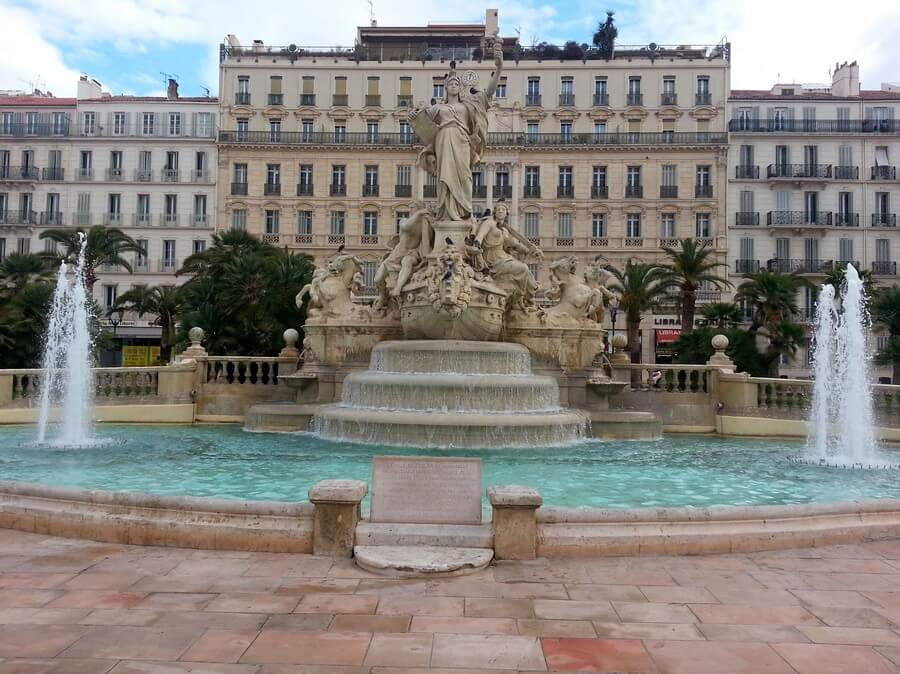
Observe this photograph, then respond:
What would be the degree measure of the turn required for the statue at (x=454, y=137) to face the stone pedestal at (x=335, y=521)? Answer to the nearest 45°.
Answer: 0° — it already faces it

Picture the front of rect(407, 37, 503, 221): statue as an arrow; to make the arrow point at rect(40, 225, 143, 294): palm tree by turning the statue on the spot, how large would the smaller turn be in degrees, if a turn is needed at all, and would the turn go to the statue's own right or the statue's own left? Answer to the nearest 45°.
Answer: approximately 135° to the statue's own right

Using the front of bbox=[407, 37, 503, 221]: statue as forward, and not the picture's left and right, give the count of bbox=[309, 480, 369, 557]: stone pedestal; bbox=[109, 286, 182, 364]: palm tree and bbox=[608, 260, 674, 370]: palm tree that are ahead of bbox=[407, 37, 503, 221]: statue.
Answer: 1

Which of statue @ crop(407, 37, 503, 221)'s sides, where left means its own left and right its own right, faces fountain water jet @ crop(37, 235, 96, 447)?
right

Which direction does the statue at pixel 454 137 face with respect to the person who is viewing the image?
facing the viewer

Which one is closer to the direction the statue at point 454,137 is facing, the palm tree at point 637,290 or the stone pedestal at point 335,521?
the stone pedestal

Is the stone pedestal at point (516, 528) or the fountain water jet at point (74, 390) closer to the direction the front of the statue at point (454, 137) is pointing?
the stone pedestal

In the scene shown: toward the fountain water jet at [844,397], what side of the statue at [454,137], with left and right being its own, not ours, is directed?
left

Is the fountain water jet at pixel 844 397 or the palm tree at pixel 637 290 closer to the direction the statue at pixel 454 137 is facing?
the fountain water jet

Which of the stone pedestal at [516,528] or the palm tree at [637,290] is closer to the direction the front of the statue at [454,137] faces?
the stone pedestal

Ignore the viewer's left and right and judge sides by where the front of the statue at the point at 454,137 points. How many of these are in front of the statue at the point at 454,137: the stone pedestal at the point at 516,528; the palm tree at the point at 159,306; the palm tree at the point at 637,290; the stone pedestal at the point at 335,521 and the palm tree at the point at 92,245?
2

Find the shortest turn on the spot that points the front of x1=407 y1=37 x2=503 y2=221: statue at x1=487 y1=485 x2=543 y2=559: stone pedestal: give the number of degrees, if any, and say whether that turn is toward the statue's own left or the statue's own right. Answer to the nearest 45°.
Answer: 0° — it already faces it

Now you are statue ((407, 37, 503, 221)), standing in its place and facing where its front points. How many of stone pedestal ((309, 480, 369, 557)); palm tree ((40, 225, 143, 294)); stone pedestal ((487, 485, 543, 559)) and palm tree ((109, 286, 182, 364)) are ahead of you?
2
